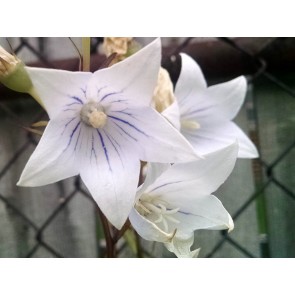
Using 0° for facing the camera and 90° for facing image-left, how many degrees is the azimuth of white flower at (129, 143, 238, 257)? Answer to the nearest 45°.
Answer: approximately 315°
